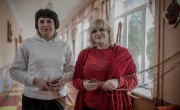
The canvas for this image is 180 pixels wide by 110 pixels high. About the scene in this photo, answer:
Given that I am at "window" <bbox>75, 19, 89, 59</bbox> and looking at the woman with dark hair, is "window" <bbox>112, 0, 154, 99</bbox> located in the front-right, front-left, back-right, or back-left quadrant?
front-left

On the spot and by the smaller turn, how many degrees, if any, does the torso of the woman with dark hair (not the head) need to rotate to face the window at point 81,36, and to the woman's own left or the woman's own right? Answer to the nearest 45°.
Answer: approximately 180°

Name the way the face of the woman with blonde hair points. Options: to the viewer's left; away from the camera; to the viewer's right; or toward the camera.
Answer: toward the camera

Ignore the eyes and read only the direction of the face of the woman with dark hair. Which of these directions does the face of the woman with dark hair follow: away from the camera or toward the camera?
toward the camera

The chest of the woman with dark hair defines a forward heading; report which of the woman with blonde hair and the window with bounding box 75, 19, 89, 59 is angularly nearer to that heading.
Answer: the woman with blonde hair

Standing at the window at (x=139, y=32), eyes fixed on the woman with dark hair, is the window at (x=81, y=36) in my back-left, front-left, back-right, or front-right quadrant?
back-right

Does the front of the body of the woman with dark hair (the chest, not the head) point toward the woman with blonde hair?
no

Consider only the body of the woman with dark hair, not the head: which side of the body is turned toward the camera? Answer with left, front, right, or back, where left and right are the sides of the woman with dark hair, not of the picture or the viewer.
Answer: front

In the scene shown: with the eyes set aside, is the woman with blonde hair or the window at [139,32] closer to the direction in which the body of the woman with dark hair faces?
the woman with blonde hair

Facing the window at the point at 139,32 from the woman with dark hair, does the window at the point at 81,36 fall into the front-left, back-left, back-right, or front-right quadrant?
front-left

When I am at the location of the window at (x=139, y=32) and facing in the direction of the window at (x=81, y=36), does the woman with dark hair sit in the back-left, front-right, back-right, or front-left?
back-left

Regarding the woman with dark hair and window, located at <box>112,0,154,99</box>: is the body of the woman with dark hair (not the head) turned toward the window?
no
